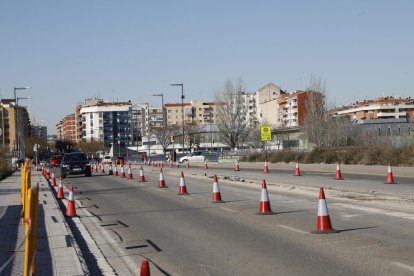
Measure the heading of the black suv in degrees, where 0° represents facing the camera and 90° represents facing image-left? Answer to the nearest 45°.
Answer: approximately 0°

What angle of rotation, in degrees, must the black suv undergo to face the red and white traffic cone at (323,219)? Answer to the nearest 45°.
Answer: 0° — it already faces it
